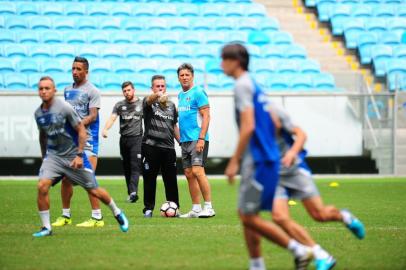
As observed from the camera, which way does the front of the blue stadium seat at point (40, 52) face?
facing the viewer

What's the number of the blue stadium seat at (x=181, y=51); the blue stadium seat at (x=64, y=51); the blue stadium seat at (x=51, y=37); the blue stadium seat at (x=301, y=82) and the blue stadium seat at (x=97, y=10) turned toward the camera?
5

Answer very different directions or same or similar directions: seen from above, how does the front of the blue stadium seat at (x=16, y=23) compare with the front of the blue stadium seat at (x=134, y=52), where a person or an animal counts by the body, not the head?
same or similar directions

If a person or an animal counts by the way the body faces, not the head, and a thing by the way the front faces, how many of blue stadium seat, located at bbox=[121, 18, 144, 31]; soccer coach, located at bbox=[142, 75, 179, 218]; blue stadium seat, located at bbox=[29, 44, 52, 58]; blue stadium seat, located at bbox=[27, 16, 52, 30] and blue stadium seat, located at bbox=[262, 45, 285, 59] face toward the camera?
5

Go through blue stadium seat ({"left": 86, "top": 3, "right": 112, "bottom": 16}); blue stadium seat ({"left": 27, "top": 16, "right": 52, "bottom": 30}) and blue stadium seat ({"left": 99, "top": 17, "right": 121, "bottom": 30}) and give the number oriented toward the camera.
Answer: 3

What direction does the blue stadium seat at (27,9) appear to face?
toward the camera

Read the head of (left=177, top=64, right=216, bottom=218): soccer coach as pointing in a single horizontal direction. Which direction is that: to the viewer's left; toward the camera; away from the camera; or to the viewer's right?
toward the camera

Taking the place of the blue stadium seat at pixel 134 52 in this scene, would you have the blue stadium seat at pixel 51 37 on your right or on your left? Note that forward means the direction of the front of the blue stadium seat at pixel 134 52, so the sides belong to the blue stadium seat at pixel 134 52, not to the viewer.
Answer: on your right

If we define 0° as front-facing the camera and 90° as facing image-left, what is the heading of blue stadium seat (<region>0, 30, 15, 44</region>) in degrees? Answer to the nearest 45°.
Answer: approximately 0°

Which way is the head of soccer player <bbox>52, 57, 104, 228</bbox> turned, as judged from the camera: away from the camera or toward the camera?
toward the camera

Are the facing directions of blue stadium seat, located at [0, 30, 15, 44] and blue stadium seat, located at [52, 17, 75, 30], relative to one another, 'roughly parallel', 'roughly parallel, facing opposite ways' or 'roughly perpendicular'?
roughly parallel

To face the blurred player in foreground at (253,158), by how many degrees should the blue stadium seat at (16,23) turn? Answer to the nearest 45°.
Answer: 0° — it already faces them

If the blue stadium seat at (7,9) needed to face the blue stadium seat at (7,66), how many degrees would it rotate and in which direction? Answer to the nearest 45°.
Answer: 0° — it already faces it
